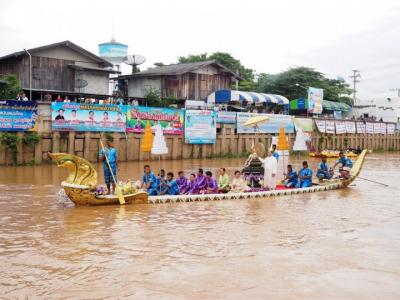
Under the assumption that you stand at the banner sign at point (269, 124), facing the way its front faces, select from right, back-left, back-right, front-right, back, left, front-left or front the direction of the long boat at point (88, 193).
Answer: front

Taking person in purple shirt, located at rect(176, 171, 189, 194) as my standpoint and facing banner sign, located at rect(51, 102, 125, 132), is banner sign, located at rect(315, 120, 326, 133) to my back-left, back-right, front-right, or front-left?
front-right

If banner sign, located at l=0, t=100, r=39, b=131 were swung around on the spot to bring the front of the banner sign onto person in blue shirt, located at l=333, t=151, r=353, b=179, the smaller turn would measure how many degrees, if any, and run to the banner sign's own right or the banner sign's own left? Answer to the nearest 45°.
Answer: approximately 45° to the banner sign's own left

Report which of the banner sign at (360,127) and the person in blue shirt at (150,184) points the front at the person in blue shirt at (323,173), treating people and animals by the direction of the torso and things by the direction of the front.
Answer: the banner sign

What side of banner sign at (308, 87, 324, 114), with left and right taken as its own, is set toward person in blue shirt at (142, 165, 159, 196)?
front

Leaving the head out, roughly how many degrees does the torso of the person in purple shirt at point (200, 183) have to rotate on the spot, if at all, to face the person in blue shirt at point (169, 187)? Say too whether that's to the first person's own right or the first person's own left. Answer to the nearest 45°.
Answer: approximately 45° to the first person's own right

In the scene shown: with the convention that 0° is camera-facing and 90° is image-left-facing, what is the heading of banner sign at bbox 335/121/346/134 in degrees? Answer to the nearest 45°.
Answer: approximately 0°

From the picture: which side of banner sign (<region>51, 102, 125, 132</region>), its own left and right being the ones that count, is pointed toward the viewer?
front

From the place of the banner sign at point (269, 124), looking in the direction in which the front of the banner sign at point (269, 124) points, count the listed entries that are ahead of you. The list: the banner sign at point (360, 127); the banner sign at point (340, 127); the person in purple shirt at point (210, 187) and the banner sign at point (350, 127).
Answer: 1

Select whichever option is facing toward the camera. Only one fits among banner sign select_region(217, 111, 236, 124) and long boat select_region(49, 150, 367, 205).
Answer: the banner sign

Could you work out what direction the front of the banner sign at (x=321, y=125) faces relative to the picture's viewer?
facing the viewer

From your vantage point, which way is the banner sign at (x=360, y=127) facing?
toward the camera

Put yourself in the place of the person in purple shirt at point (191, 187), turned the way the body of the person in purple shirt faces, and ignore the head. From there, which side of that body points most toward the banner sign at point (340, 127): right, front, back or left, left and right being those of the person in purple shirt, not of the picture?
back

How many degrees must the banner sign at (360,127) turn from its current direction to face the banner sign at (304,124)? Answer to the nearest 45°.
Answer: approximately 45° to its right

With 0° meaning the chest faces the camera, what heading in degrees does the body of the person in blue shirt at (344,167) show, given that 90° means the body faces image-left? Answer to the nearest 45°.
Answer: approximately 45°

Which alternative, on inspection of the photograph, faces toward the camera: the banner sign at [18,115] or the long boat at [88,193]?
the banner sign

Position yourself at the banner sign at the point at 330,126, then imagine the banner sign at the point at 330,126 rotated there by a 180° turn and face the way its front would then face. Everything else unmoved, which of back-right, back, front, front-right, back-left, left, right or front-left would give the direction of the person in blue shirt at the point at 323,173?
back

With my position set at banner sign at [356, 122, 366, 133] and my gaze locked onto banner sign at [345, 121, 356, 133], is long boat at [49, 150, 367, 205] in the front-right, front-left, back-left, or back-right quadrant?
front-left

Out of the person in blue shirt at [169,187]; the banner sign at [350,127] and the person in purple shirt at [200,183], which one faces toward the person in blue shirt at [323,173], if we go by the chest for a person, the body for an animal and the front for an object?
the banner sign

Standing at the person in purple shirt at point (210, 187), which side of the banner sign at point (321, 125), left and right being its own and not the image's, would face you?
front
